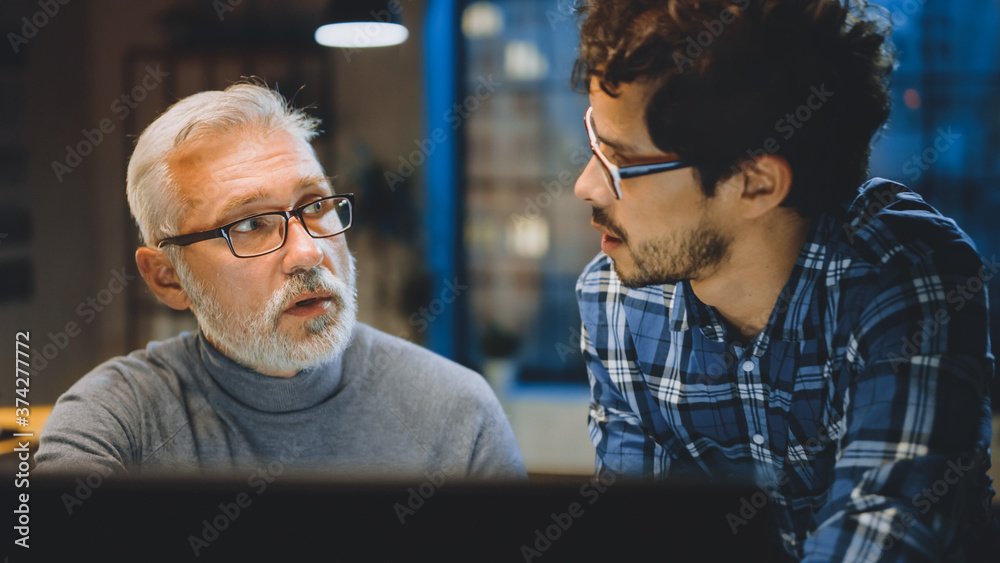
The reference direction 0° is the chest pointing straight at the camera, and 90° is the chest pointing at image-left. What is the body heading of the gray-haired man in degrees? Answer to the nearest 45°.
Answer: approximately 0°

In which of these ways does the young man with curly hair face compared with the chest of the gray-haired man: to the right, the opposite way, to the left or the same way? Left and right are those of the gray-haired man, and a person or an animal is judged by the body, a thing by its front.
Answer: to the right

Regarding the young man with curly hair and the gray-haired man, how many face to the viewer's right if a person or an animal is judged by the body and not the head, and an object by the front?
0

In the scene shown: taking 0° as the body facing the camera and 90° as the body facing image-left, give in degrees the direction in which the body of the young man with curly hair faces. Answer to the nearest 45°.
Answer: approximately 45°

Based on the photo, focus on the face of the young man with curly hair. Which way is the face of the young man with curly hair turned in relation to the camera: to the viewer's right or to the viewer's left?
to the viewer's left

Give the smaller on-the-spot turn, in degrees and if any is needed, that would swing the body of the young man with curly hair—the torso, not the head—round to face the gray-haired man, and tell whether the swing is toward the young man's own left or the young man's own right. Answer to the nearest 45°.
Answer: approximately 45° to the young man's own right

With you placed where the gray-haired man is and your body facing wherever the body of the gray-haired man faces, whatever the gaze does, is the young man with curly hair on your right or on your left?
on your left
